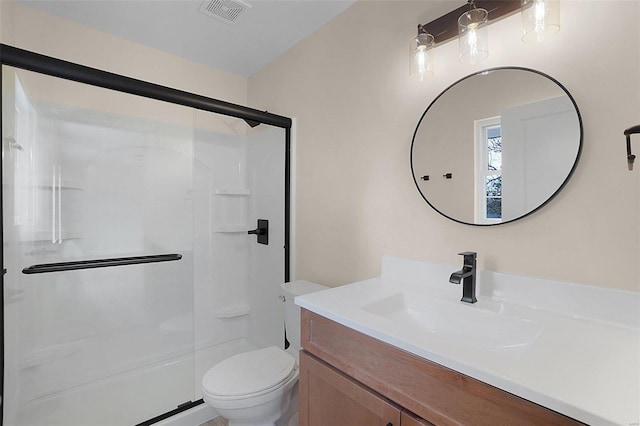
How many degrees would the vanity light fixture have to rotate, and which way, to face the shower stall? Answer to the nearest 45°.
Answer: approximately 45° to its right

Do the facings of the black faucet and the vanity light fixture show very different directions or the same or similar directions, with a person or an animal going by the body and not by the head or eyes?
same or similar directions

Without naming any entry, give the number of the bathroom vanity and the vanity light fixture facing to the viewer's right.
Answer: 0

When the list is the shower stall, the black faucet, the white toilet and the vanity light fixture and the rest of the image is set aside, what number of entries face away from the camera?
0

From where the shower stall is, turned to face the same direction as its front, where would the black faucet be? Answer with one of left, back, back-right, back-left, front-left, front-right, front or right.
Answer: front

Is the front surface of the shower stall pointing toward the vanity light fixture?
yes

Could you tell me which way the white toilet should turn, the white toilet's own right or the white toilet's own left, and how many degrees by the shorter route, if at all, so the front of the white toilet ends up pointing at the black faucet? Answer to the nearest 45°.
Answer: approximately 90° to the white toilet's own left

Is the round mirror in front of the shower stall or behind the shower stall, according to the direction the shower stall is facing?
in front

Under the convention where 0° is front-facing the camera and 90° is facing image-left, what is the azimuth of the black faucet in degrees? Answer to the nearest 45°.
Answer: approximately 45°

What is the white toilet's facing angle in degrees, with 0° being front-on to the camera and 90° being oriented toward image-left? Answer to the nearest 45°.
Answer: approximately 45°

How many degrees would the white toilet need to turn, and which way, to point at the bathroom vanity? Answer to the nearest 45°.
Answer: approximately 90° to its left
